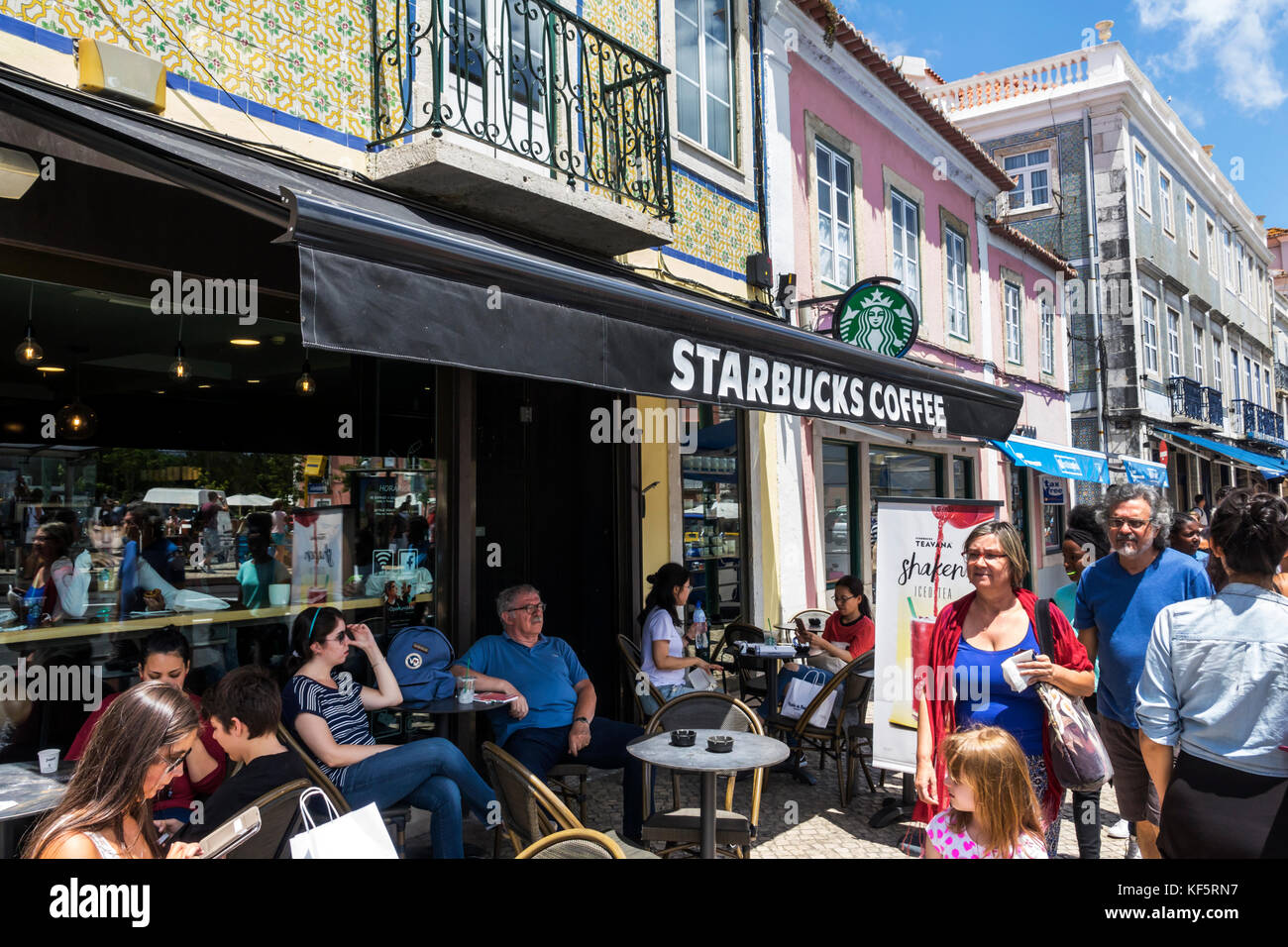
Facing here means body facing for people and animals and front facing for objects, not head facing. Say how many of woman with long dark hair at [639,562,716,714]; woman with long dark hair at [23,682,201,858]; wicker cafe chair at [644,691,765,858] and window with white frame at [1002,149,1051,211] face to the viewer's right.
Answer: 2

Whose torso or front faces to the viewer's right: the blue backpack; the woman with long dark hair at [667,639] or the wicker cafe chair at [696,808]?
the woman with long dark hair

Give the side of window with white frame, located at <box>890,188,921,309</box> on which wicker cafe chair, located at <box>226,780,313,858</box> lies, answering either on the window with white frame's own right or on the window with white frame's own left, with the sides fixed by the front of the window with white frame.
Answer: on the window with white frame's own right

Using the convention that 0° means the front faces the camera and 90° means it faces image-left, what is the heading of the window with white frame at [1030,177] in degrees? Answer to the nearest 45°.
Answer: approximately 45°

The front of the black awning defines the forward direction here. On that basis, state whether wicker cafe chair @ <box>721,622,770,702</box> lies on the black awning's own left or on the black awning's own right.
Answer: on the black awning's own left

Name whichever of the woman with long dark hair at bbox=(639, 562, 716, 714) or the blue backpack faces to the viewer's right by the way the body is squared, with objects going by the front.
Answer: the woman with long dark hair

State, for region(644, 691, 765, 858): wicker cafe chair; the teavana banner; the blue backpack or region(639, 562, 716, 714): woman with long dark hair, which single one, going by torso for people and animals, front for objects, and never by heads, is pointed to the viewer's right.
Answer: the woman with long dark hair

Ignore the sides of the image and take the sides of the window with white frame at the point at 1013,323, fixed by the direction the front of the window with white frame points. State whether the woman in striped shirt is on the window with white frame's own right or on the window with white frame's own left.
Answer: on the window with white frame's own right

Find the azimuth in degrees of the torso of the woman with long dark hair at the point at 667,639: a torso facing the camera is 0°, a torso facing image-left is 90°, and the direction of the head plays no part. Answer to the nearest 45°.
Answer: approximately 270°

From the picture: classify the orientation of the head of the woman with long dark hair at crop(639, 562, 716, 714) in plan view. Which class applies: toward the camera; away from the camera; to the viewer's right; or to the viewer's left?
to the viewer's right

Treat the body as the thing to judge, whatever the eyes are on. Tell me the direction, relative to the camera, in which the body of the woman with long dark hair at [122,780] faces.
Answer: to the viewer's right

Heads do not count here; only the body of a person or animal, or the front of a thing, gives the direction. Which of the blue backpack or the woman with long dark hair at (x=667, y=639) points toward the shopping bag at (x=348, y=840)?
the blue backpack
